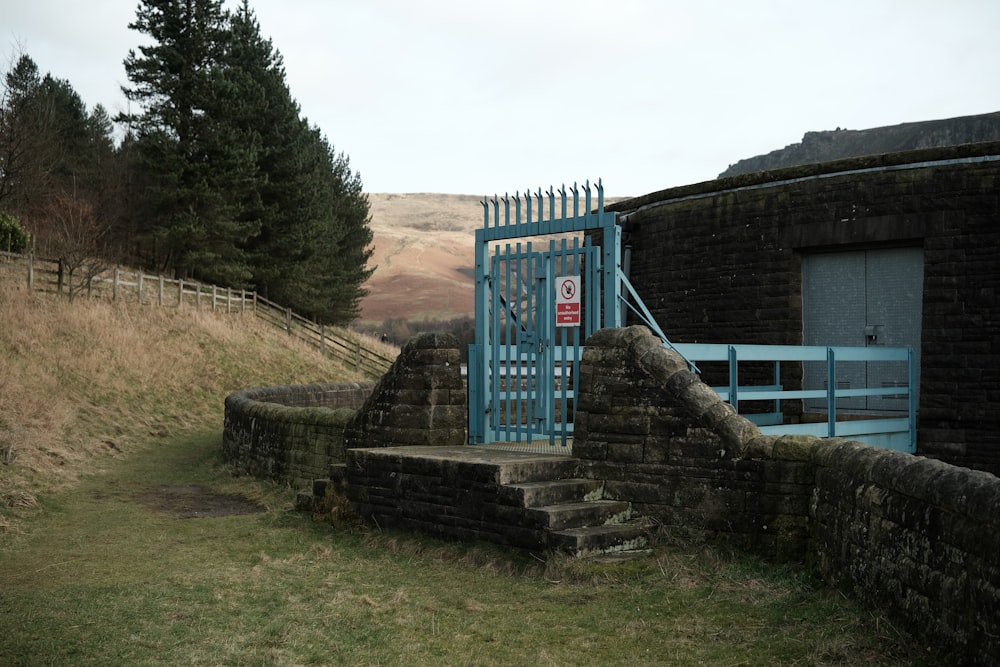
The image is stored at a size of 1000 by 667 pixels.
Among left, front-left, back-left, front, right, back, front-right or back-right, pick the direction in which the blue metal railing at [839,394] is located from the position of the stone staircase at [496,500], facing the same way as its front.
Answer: left

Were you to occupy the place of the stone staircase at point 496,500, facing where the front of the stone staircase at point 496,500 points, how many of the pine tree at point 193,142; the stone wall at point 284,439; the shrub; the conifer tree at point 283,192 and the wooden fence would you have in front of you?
0

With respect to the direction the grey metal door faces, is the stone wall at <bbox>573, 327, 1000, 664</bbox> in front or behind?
in front

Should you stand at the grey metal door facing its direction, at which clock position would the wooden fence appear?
The wooden fence is roughly at 4 o'clock from the grey metal door.

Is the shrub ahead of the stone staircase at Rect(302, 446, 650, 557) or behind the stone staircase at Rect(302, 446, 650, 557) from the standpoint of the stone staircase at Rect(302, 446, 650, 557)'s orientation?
behind

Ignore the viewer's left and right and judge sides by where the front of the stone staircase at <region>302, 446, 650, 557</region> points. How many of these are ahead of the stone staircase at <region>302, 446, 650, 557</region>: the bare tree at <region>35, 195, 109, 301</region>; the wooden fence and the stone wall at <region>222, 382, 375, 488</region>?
0

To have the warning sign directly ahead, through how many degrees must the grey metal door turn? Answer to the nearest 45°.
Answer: approximately 45° to its right

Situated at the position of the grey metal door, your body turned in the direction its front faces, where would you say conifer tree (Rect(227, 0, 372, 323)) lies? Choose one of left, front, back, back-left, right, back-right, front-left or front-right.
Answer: back-right

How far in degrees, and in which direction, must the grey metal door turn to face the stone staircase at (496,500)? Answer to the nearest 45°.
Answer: approximately 45° to its right

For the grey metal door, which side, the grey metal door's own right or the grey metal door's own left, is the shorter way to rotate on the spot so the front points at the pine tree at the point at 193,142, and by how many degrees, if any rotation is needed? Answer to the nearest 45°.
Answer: approximately 135° to the grey metal door's own right

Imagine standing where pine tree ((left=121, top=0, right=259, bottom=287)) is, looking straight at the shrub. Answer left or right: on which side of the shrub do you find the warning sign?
left

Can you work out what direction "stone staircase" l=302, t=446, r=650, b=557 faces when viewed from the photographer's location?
facing the viewer and to the right of the viewer

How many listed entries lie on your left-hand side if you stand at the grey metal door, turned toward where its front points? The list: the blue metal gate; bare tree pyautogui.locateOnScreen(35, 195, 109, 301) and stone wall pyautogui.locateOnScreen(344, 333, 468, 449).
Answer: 0

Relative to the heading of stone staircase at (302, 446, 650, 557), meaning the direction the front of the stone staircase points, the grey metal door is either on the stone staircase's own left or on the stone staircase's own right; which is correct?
on the stone staircase's own left

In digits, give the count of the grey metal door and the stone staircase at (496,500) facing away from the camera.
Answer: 0

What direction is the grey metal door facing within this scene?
toward the camera

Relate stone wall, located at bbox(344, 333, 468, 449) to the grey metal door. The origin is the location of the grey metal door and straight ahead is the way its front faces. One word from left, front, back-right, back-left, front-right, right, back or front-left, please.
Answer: front-right
